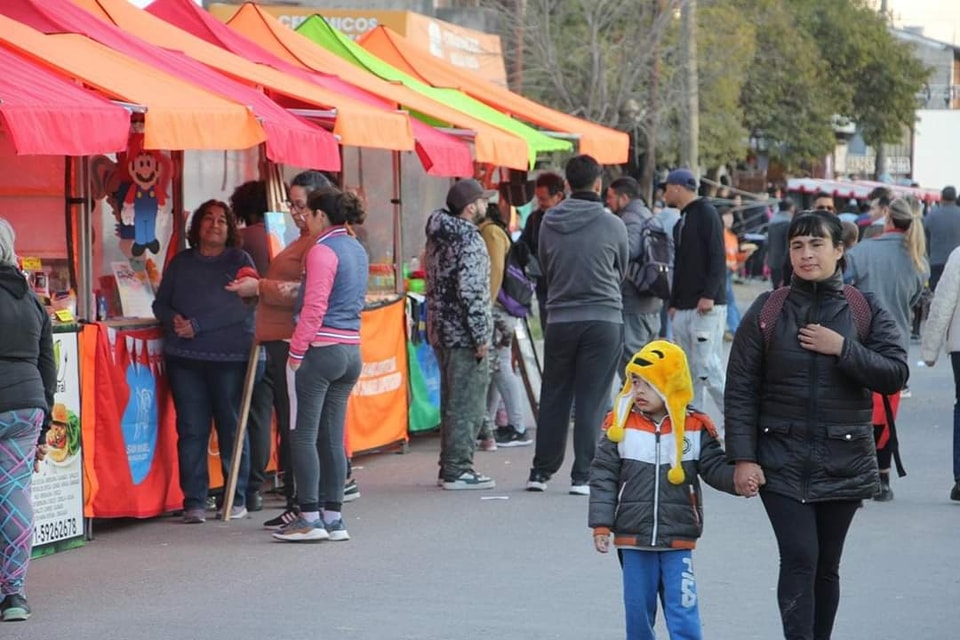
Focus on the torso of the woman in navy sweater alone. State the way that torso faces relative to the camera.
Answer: toward the camera

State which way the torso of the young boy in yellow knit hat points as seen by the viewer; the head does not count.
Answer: toward the camera

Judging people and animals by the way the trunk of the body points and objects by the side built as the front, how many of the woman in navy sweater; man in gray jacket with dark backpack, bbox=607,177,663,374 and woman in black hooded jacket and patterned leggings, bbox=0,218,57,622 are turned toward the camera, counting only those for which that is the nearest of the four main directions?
1

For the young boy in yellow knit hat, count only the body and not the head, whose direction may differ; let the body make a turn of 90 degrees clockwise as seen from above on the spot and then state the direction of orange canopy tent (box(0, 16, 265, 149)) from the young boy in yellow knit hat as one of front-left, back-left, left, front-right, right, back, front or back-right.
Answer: front-right

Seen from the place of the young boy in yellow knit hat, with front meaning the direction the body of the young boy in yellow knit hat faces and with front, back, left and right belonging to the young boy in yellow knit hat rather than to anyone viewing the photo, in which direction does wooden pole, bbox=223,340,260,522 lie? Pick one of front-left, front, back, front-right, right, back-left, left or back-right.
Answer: back-right
